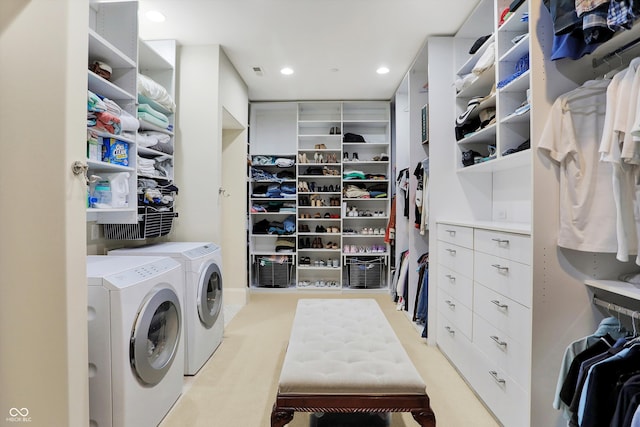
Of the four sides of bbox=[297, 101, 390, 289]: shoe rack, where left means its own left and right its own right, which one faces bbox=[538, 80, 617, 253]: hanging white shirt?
front

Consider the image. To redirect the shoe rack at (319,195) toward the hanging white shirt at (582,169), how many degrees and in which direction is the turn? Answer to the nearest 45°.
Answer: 0° — it already faces it

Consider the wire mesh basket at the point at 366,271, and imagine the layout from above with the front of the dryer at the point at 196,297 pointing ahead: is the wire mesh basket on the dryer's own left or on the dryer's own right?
on the dryer's own left

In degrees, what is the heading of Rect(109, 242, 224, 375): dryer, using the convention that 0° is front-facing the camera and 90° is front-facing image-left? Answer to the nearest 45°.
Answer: approximately 315°

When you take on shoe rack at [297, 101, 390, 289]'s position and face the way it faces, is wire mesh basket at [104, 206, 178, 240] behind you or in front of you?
in front

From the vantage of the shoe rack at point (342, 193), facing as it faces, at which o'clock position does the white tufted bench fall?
The white tufted bench is roughly at 12 o'clock from the shoe rack.

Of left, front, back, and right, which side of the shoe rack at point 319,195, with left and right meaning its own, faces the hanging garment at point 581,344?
front

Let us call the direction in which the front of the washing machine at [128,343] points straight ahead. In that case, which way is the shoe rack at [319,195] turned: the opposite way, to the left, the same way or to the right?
to the right

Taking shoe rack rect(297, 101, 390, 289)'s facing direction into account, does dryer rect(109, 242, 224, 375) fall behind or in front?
in front

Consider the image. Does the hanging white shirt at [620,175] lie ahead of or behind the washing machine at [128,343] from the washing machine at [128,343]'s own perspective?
ahead

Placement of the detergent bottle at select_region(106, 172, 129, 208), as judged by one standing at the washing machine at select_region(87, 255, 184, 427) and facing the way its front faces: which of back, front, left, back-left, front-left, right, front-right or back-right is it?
back-left

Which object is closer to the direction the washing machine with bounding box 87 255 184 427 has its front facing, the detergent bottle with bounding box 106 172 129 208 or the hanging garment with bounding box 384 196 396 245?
the hanging garment
